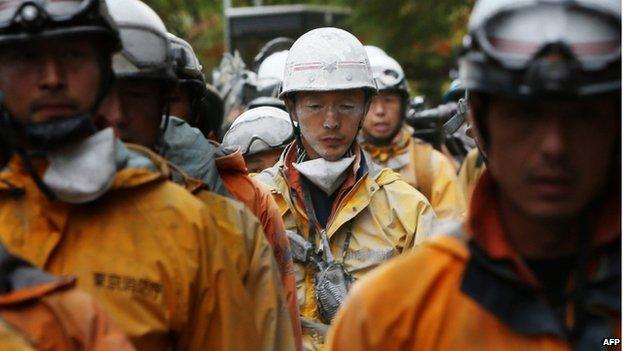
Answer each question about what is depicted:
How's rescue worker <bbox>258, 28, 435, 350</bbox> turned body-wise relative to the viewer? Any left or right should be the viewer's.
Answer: facing the viewer

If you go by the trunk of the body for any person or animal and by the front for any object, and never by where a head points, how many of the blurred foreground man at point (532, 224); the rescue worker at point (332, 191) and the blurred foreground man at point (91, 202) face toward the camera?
3

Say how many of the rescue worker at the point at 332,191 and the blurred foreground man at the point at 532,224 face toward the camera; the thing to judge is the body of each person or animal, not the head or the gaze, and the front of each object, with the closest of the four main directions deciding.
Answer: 2

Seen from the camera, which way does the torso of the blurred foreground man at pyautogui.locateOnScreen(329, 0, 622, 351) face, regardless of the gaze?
toward the camera
